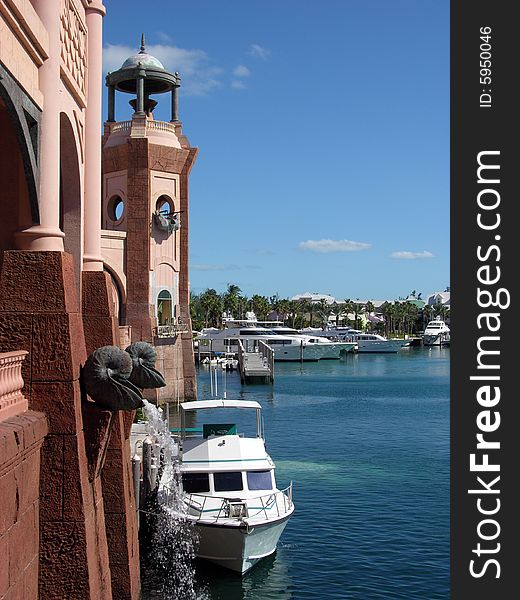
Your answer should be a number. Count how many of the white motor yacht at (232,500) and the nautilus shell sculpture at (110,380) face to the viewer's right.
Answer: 1

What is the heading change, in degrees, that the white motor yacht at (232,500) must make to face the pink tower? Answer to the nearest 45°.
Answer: approximately 180°

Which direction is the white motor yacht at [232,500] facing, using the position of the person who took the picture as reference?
facing the viewer

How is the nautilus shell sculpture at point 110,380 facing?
to the viewer's right

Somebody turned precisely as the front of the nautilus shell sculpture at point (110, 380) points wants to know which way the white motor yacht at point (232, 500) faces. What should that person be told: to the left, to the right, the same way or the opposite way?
to the right

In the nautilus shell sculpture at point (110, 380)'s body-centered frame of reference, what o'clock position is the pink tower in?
The pink tower is roughly at 9 o'clock from the nautilus shell sculpture.
